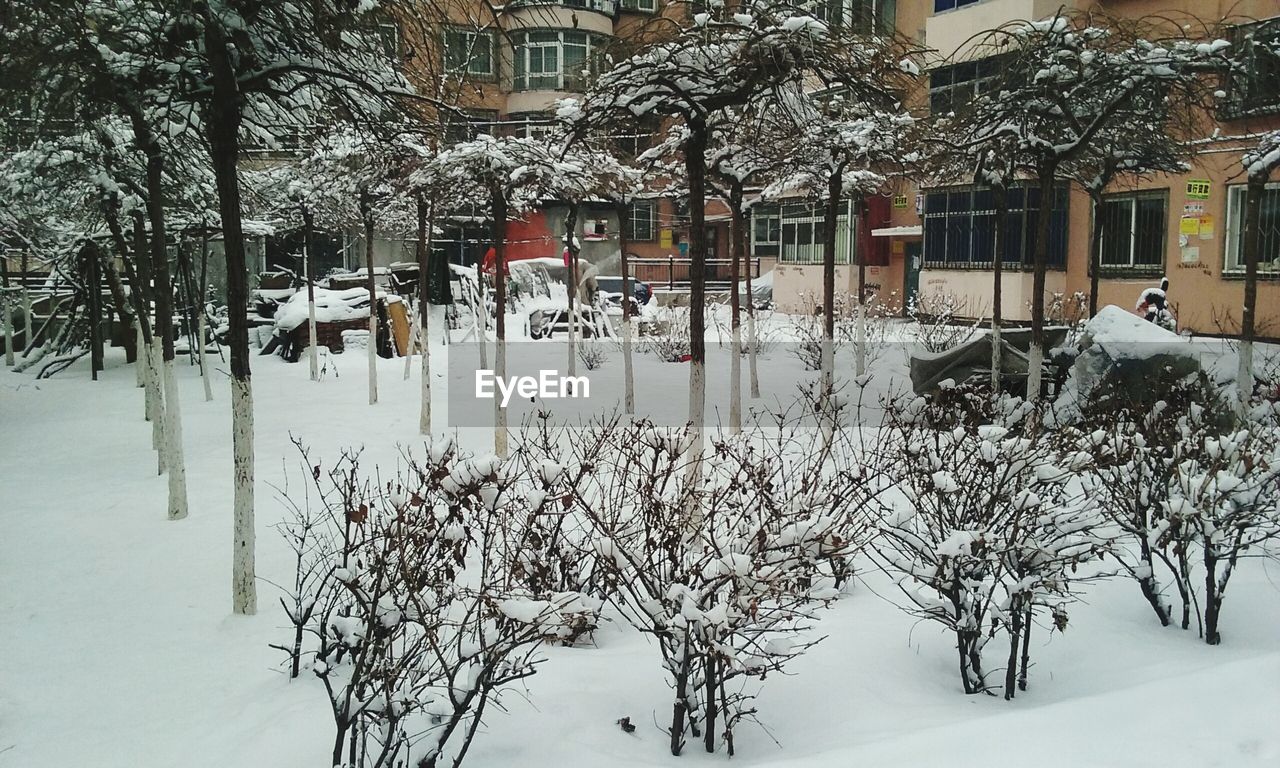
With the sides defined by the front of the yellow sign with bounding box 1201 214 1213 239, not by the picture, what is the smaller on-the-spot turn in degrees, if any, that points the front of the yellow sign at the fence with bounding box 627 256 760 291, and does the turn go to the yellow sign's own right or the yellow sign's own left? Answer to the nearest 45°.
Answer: approximately 135° to the yellow sign's own right

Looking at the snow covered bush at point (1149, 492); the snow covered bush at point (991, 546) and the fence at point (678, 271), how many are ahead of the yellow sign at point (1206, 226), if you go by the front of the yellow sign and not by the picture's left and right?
2

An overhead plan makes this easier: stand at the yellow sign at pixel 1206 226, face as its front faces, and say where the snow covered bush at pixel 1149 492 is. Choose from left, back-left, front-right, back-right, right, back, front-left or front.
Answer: front

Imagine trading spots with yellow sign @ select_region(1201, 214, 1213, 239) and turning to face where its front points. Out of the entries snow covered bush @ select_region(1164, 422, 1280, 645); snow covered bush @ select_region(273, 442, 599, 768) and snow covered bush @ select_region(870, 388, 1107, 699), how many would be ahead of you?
3

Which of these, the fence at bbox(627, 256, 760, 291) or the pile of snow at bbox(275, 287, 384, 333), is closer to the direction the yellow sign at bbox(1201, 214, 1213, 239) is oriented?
the pile of snow

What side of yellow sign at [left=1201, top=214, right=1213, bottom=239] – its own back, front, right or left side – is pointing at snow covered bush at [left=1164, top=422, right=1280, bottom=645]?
front

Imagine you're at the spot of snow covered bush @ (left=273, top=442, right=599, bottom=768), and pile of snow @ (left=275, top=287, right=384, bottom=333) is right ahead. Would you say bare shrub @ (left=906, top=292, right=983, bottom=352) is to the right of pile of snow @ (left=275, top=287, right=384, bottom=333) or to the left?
right

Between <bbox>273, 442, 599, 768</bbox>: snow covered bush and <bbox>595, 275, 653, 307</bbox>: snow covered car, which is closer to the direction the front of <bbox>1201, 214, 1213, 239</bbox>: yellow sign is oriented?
the snow covered bush

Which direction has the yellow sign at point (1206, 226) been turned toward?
toward the camera

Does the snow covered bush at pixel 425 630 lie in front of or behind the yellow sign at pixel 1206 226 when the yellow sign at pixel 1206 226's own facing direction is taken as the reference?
in front

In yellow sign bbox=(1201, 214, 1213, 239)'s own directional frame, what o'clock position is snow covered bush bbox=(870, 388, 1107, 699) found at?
The snow covered bush is roughly at 12 o'clock from the yellow sign.
